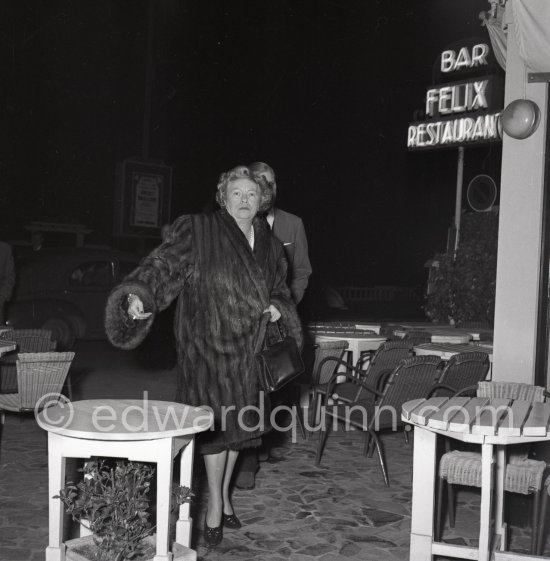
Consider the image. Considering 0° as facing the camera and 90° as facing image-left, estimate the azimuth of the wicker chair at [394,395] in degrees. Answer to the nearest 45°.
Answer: approximately 135°

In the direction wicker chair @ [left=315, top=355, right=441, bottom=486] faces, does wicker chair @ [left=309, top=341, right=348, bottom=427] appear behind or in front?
in front

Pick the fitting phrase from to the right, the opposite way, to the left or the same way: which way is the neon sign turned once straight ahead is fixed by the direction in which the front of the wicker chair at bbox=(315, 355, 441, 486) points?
to the left

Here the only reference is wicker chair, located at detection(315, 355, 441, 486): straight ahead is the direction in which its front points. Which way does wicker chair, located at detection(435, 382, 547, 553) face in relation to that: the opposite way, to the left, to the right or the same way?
to the left

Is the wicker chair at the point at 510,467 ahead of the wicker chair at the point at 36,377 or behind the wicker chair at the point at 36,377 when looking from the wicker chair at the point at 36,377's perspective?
behind
